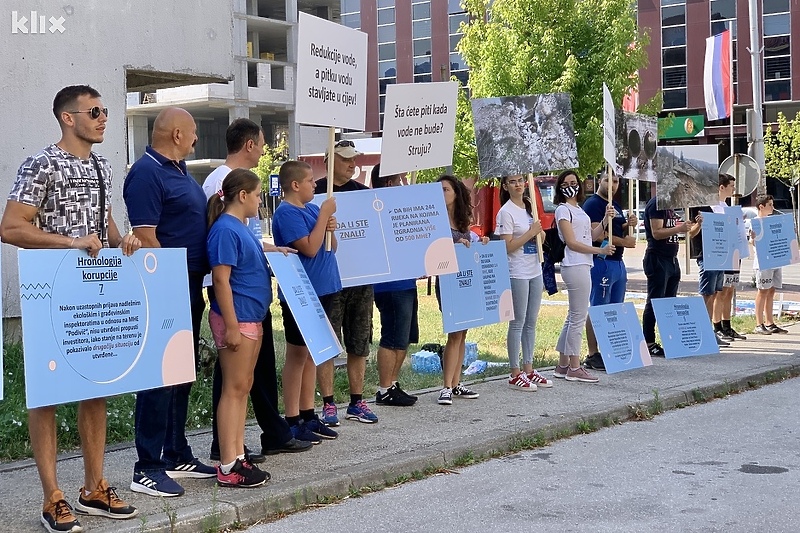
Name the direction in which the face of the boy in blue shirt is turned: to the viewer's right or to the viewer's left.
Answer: to the viewer's right

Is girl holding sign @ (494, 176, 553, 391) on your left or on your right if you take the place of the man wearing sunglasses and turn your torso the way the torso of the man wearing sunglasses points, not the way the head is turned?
on your left

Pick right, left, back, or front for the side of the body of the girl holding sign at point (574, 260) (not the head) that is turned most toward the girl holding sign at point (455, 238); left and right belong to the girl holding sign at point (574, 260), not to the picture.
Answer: right

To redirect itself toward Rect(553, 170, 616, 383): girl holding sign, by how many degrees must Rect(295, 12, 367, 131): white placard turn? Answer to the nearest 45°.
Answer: approximately 90° to its left

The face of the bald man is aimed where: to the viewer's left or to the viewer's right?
to the viewer's right

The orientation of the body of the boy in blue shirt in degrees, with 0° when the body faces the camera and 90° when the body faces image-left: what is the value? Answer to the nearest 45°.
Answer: approximately 270°

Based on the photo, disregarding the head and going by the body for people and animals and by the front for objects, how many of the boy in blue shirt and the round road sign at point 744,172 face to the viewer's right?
1
